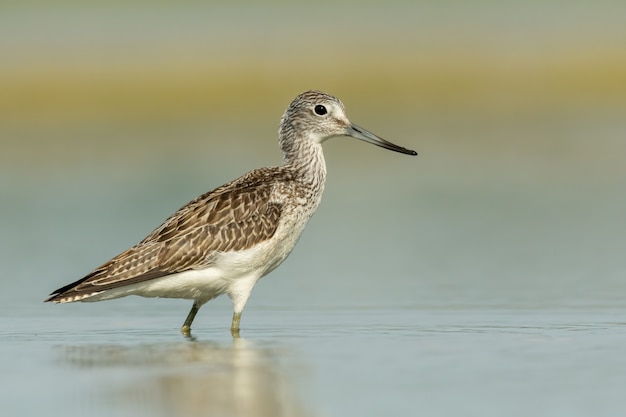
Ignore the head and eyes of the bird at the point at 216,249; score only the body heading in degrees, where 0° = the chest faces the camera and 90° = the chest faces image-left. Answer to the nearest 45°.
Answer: approximately 270°
